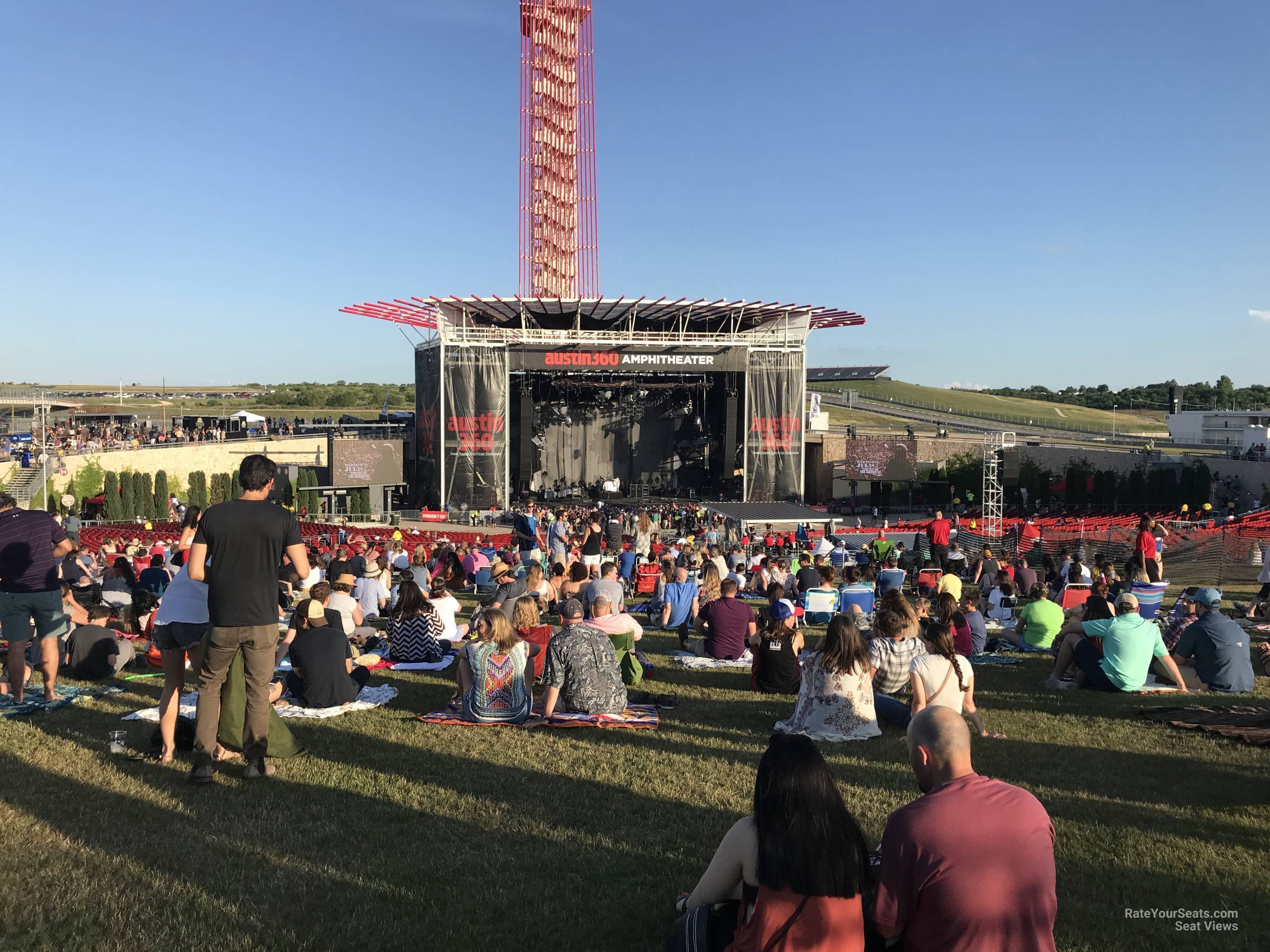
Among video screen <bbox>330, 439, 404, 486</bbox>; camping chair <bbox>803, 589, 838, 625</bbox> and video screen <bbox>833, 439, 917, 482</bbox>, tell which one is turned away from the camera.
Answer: the camping chair

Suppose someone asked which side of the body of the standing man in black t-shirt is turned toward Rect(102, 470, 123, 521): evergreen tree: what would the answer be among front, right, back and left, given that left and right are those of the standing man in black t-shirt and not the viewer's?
front

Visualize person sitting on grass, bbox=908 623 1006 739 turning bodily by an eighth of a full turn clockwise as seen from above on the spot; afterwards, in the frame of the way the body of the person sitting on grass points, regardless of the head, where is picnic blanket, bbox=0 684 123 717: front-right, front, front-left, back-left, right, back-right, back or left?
back-left

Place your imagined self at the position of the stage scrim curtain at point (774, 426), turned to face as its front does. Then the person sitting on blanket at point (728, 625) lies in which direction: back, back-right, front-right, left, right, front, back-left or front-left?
front

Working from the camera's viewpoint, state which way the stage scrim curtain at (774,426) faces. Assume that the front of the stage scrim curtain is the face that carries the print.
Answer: facing the viewer

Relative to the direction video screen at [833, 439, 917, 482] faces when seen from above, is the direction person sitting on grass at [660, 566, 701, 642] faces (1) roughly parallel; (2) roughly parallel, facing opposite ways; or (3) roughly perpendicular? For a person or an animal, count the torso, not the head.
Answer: roughly parallel, facing opposite ways

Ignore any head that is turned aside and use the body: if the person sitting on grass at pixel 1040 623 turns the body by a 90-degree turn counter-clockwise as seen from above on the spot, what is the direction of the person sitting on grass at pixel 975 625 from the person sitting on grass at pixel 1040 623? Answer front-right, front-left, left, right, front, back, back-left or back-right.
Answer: front

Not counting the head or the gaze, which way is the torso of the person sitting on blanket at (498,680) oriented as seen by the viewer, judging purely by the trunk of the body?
away from the camera

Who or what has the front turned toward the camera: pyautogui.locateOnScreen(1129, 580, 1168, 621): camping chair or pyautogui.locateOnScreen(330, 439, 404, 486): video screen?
the video screen

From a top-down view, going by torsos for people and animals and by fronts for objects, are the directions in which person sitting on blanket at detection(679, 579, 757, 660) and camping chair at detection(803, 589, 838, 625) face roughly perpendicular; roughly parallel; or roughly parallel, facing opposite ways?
roughly parallel

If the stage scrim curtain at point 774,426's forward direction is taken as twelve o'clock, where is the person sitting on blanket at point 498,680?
The person sitting on blanket is roughly at 12 o'clock from the stage scrim curtain.

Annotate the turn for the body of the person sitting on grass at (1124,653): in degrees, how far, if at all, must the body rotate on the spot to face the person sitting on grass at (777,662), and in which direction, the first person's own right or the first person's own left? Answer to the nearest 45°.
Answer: approximately 45° to the first person's own left

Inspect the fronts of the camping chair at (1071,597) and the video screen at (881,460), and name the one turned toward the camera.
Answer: the video screen

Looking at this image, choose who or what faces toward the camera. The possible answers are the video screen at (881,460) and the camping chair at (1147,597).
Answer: the video screen

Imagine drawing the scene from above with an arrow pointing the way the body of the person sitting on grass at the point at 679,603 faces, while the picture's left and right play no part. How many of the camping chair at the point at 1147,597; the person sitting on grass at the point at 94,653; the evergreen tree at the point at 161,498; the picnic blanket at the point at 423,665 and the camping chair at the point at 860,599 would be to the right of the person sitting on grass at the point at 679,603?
2

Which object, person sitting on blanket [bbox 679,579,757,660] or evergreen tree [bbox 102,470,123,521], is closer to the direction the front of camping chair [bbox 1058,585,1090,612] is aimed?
the evergreen tree

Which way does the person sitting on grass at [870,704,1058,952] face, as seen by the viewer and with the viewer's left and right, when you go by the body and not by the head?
facing away from the viewer and to the left of the viewer

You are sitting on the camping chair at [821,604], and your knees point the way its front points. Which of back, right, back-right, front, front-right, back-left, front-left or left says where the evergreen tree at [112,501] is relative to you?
front-left

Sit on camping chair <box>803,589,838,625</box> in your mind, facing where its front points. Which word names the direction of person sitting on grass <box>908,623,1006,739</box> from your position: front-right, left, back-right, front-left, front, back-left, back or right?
back

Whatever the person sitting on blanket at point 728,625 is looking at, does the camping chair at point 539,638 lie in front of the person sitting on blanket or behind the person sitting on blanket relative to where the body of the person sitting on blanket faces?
behind

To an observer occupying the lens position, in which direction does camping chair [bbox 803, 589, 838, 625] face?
facing away from the viewer

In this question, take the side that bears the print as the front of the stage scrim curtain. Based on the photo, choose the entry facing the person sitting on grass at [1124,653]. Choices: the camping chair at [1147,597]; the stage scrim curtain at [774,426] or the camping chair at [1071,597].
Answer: the stage scrim curtain

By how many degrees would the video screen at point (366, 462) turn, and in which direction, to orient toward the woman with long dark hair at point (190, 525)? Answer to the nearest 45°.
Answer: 0° — it already faces them

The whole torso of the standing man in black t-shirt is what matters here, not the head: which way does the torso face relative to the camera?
away from the camera
